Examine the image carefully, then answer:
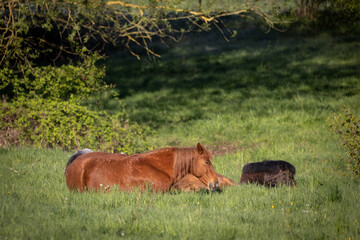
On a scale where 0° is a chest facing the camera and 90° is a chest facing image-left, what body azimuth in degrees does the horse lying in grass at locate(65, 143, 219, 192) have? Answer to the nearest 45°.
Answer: approximately 270°

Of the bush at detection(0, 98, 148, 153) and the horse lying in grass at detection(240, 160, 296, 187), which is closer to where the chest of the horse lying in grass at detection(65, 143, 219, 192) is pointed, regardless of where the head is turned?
the horse lying in grass

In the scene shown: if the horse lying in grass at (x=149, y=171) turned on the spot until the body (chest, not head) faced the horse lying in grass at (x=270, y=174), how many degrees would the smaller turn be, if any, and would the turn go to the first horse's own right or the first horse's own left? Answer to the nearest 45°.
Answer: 0° — it already faces it

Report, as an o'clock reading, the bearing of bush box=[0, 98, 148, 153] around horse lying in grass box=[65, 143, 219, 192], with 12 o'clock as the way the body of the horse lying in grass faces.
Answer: The bush is roughly at 8 o'clock from the horse lying in grass.
